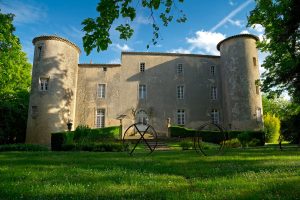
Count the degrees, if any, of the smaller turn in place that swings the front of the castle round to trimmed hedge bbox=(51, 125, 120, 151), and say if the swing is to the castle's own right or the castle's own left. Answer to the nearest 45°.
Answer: approximately 45° to the castle's own right

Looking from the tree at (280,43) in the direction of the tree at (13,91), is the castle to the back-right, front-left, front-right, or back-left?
front-right

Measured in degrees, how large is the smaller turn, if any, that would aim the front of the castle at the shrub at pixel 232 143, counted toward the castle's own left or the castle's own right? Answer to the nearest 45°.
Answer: approximately 45° to the castle's own left

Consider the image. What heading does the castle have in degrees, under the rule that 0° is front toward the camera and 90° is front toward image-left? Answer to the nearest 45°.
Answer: approximately 0°

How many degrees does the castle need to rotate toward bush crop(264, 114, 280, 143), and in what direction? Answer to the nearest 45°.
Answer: approximately 90° to its left
